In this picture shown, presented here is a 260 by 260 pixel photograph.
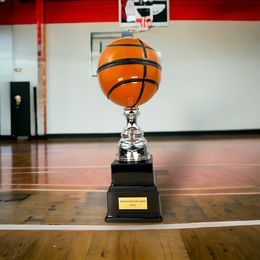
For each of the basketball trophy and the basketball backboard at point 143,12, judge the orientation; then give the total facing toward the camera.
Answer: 2

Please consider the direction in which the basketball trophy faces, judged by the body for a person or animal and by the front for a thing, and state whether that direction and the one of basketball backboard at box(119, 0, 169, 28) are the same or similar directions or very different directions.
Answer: same or similar directions

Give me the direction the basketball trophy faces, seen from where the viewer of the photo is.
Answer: facing the viewer

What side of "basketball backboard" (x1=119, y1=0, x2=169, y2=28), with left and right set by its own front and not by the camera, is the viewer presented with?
front

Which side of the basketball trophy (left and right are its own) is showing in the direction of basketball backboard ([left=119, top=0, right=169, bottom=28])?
back

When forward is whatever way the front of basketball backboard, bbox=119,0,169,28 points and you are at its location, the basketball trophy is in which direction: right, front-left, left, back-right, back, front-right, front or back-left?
front
